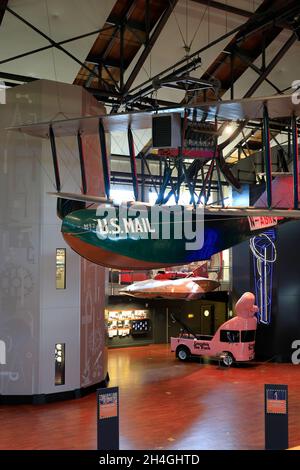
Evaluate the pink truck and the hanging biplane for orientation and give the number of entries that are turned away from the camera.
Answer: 0

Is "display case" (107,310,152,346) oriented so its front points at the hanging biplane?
yes

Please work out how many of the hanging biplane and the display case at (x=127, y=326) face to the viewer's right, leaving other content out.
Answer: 0

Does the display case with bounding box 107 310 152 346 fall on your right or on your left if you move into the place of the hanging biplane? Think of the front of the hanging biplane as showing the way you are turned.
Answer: on your right

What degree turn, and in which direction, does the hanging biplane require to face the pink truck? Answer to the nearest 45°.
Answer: approximately 180°

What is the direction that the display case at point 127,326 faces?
toward the camera
